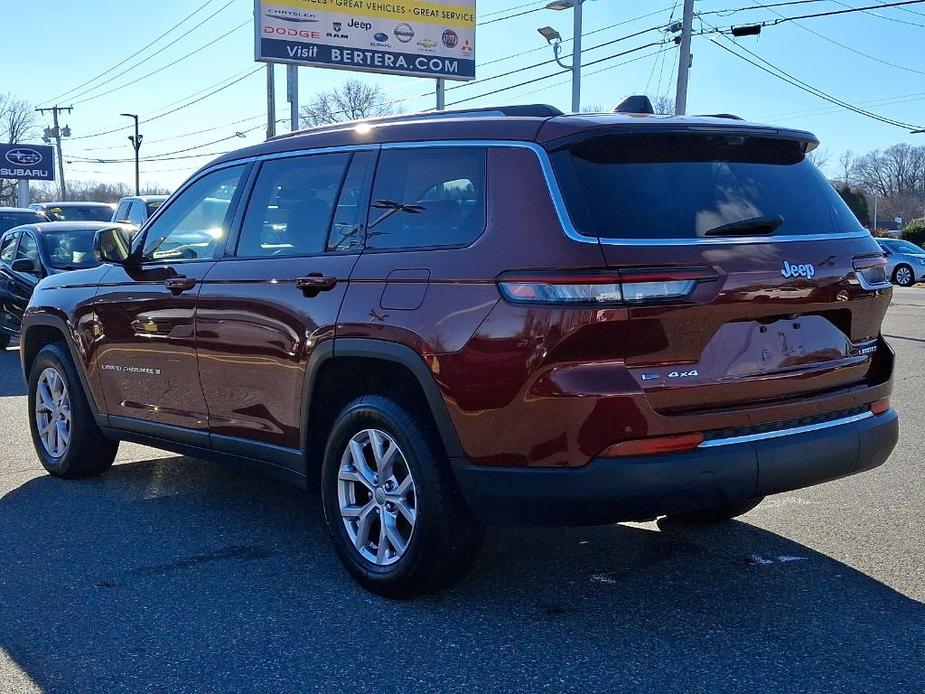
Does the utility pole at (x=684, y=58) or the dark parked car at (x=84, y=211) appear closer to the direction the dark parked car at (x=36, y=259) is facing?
the utility pole

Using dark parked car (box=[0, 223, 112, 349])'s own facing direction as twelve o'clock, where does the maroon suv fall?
The maroon suv is roughly at 1 o'clock from the dark parked car.

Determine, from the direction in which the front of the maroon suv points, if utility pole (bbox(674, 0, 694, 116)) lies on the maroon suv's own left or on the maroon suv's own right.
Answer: on the maroon suv's own right

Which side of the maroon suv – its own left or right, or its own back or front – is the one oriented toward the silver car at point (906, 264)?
right

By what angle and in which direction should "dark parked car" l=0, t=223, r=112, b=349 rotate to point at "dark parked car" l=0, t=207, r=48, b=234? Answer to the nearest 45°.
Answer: approximately 135° to its left

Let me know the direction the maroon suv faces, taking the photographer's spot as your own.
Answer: facing away from the viewer and to the left of the viewer

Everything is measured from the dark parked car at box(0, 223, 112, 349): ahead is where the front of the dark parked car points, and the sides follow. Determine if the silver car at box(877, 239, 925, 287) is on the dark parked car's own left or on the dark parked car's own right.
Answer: on the dark parked car's own left

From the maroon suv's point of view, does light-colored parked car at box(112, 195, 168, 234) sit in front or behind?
in front

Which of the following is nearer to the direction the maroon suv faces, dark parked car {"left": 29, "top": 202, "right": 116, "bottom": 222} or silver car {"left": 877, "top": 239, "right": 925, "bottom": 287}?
the dark parked car

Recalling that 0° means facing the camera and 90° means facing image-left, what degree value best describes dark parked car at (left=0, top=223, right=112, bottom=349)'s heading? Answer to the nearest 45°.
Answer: approximately 315°

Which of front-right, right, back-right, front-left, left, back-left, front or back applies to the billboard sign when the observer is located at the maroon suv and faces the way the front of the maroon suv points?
front-right
